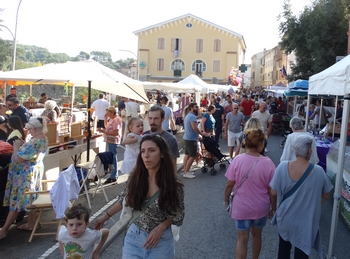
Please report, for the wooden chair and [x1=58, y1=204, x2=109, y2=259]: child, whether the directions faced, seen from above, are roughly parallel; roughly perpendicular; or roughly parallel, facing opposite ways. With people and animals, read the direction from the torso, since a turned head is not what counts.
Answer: roughly perpendicular

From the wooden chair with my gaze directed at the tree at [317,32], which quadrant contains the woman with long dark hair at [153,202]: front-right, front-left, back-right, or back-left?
back-right

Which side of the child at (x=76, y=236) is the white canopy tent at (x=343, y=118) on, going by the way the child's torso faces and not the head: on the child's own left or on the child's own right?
on the child's own left

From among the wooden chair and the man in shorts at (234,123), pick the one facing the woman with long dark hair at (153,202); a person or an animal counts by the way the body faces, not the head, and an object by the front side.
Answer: the man in shorts

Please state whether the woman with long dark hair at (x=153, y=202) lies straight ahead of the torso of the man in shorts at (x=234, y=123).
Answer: yes

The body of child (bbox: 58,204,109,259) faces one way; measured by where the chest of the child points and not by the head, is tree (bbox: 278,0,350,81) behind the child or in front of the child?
behind

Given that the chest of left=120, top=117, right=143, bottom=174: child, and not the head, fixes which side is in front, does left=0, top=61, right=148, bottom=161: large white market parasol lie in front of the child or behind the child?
behind

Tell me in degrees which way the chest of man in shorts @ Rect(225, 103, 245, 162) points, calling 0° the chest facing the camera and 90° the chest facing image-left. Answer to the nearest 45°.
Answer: approximately 0°
